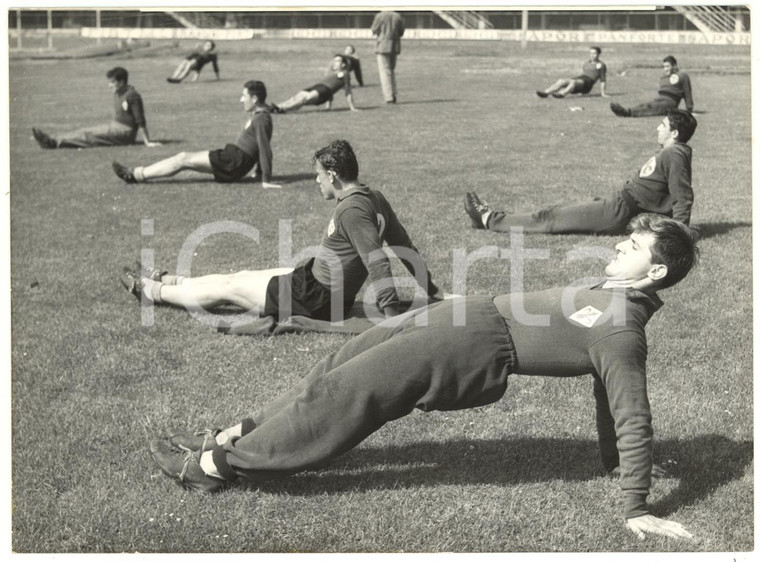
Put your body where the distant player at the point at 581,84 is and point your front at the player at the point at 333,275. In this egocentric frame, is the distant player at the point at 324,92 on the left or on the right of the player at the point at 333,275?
right

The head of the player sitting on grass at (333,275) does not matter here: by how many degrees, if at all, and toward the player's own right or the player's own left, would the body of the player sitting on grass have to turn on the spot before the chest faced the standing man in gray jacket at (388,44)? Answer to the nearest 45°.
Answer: approximately 90° to the player's own right

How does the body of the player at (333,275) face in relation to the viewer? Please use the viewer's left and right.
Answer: facing to the left of the viewer

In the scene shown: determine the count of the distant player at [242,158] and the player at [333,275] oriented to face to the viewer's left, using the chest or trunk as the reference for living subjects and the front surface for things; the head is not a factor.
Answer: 2

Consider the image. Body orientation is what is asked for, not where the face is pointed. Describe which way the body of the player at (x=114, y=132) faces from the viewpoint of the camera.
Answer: to the viewer's left

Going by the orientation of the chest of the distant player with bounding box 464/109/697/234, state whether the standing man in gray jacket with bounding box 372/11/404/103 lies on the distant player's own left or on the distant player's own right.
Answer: on the distant player's own right

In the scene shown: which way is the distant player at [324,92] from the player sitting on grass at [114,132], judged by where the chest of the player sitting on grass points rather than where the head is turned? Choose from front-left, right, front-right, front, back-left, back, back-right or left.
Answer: back-right

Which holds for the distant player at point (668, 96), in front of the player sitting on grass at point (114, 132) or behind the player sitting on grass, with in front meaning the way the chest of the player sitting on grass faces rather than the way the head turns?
behind

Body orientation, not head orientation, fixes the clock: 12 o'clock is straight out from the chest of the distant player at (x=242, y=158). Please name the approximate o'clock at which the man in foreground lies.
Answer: The man in foreground is roughly at 9 o'clock from the distant player.
